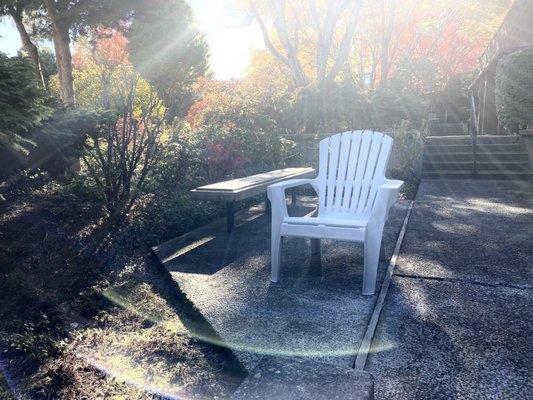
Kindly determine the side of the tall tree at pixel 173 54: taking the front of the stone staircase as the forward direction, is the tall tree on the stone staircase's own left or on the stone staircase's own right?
on the stone staircase's own right

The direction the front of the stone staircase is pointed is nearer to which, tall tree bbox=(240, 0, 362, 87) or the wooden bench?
the wooden bench

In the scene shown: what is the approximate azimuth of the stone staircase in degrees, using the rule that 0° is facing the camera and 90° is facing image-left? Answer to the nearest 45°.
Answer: approximately 0°

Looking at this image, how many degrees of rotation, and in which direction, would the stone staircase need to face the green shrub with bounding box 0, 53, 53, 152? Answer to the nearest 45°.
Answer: approximately 45° to its right

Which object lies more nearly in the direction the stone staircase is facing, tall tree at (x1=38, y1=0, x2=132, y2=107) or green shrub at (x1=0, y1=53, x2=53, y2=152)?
the green shrub

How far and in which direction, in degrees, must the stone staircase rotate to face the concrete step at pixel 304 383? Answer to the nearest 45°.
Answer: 0° — it already faces it

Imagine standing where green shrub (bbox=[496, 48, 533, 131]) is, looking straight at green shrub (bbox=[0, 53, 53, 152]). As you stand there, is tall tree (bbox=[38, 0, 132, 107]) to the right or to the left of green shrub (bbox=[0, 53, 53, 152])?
right
